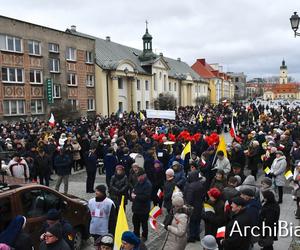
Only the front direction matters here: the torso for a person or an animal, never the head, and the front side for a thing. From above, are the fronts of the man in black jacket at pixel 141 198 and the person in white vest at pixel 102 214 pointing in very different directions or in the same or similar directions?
same or similar directions

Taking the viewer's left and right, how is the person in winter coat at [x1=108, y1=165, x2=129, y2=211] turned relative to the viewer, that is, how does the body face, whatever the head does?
facing the viewer

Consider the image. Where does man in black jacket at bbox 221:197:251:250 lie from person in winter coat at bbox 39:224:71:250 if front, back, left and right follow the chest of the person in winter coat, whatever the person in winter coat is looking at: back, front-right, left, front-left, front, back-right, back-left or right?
back-left

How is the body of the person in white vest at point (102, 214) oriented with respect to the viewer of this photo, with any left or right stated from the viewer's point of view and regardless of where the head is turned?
facing the viewer and to the left of the viewer

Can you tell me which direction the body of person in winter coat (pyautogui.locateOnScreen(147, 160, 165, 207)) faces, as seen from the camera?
toward the camera
